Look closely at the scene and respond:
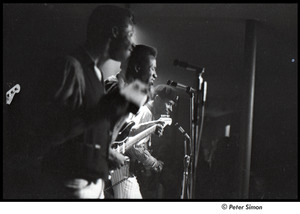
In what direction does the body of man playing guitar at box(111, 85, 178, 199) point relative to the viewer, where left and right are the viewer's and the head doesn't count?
facing to the right of the viewer
